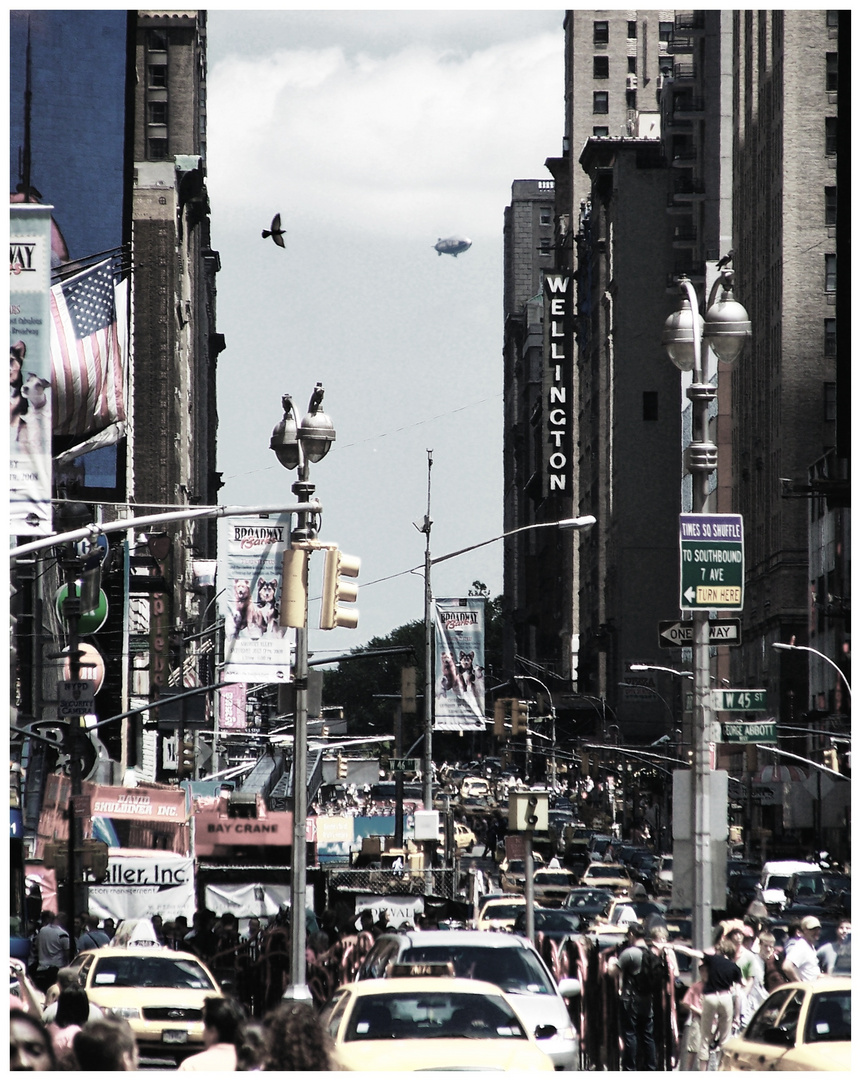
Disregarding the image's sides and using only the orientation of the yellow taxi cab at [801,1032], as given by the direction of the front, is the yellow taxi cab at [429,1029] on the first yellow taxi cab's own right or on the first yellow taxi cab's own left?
on the first yellow taxi cab's own right

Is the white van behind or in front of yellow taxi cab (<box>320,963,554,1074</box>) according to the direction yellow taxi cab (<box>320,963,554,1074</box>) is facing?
behind

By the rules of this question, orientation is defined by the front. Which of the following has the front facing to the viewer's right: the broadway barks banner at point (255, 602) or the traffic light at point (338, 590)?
the traffic light

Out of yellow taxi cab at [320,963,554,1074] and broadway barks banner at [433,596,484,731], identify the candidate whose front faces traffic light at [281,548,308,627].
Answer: the broadway barks banner

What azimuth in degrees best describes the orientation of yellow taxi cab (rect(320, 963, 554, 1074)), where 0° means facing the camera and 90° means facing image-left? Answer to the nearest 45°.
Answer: approximately 0°

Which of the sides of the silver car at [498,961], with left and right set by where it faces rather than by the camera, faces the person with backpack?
left

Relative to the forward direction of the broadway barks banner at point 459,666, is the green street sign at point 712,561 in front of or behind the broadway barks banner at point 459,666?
in front
